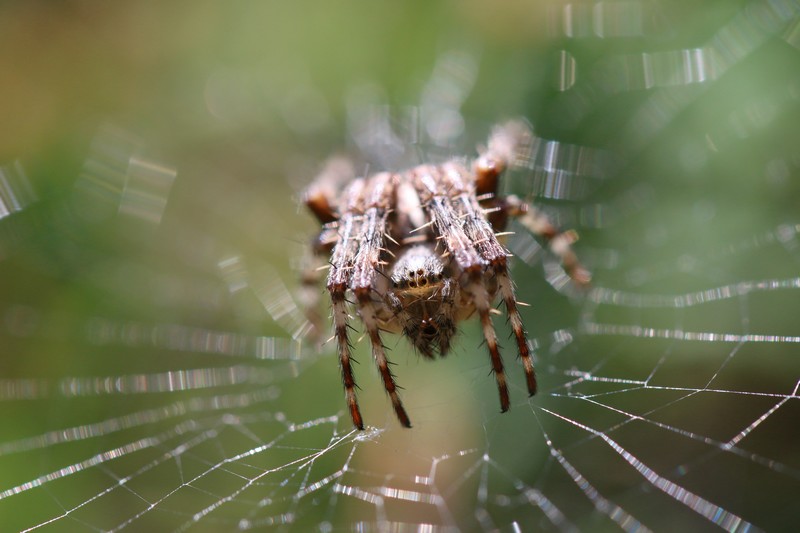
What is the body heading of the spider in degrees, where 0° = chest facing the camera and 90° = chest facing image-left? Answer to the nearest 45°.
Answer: approximately 0°
